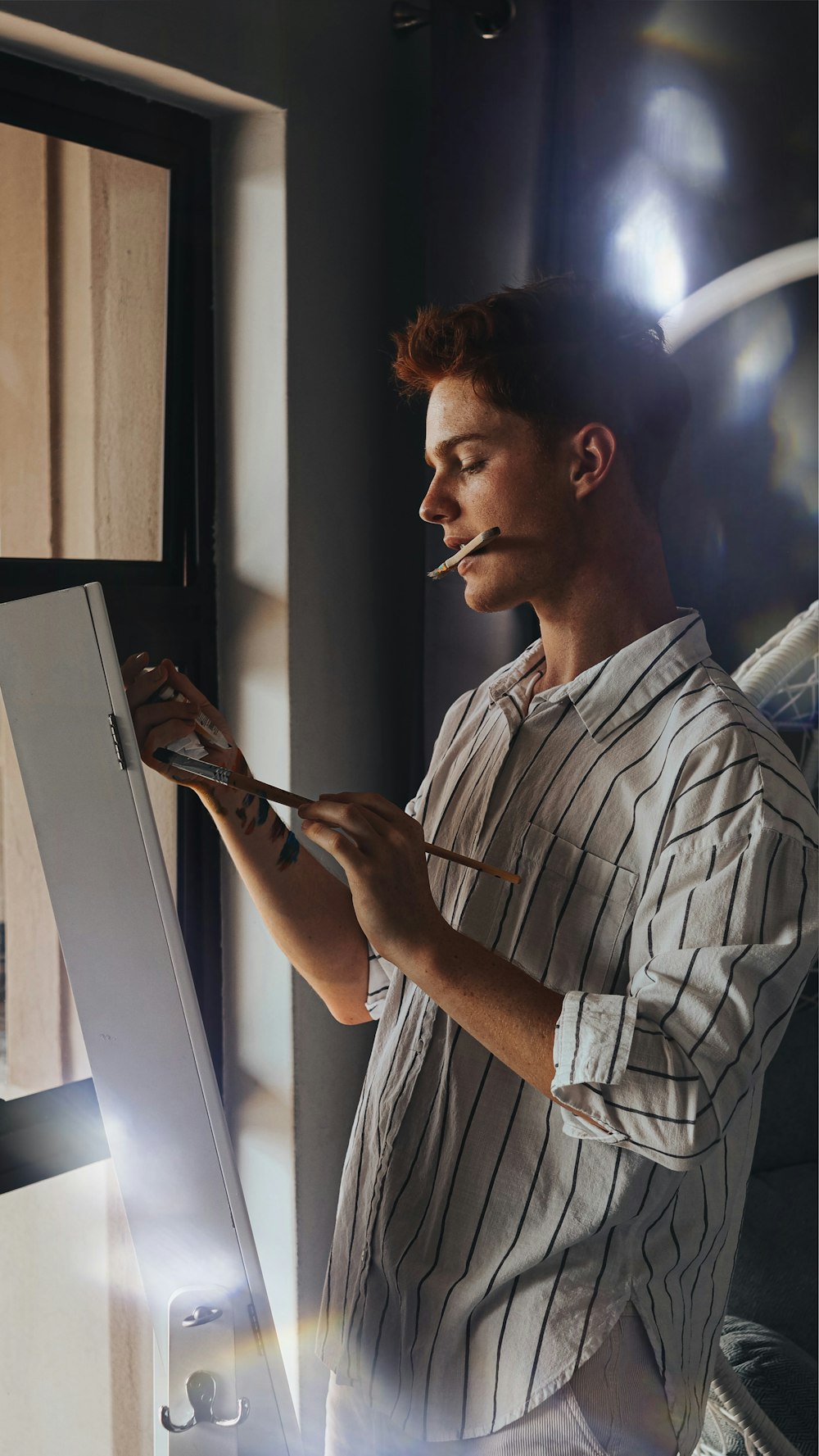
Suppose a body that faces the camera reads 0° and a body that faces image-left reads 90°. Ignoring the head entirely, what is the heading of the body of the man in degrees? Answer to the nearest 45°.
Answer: approximately 45°

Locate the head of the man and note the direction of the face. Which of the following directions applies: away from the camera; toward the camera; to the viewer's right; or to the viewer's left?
to the viewer's left
